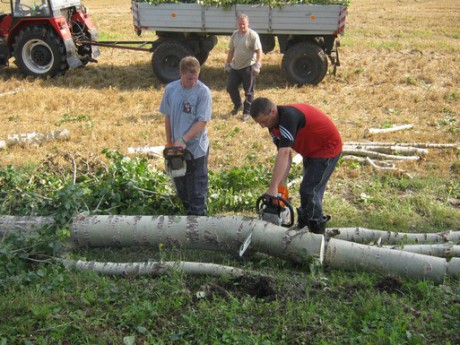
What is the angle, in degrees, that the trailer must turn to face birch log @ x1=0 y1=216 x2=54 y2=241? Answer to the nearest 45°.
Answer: approximately 90° to its left

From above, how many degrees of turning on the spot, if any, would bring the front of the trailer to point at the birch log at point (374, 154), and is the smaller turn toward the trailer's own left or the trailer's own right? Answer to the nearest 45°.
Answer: approximately 90° to the trailer's own left

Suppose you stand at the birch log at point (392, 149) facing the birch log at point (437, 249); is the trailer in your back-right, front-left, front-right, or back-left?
back-right

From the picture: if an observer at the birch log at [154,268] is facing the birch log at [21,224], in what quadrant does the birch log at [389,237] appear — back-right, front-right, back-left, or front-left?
back-right

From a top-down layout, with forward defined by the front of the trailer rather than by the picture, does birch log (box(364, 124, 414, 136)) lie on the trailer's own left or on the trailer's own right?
on the trailer's own left

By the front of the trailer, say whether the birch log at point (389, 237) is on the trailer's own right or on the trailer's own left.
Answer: on the trailer's own left

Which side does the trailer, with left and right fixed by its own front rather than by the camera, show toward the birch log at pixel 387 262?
left

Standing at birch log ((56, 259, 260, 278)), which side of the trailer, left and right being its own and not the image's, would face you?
left

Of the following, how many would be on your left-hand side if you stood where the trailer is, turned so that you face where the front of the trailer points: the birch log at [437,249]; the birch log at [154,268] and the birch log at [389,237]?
3

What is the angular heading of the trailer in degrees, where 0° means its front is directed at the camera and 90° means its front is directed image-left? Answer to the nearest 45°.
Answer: approximately 90°

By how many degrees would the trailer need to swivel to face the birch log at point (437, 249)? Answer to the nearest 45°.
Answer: approximately 90° to its left

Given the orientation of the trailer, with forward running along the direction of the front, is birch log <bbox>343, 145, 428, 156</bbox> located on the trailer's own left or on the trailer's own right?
on the trailer's own left
